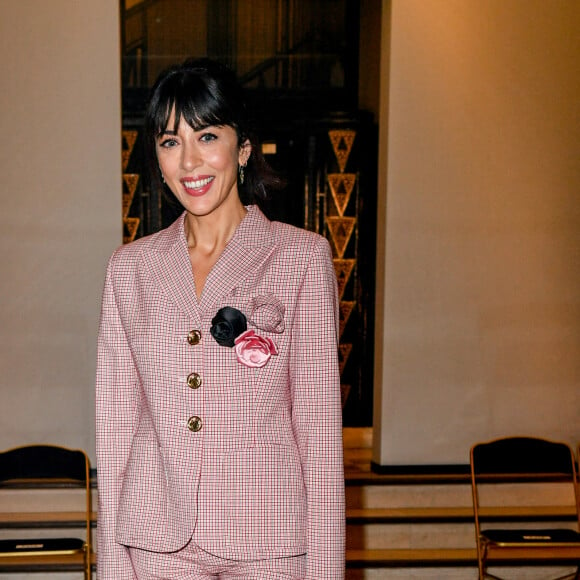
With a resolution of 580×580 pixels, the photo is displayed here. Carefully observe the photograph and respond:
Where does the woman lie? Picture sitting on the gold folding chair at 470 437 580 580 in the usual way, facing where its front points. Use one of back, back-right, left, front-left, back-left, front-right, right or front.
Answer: front

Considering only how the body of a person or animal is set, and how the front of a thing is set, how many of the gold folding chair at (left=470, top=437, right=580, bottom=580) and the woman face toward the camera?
2

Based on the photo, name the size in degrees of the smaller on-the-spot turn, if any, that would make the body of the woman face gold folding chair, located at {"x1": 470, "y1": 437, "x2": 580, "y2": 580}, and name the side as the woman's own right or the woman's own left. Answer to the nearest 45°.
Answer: approximately 135° to the woman's own left

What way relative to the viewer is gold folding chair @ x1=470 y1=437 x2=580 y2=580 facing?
toward the camera

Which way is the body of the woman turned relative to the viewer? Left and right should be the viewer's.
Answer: facing the viewer

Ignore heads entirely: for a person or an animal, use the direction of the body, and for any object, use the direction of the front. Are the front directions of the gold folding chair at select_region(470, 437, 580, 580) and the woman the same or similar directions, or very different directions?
same or similar directions
